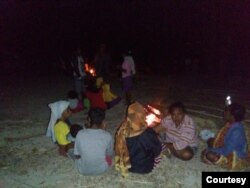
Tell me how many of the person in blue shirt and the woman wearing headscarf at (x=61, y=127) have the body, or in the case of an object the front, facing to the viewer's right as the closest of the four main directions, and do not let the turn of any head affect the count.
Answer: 1

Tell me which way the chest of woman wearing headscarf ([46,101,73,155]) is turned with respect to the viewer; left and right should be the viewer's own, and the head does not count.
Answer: facing to the right of the viewer

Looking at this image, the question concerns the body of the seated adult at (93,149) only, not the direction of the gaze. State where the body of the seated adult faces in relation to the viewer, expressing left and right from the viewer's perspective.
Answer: facing away from the viewer

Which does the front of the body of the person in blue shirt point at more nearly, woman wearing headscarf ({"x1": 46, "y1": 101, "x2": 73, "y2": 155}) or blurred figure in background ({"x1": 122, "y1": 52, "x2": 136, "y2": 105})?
the woman wearing headscarf

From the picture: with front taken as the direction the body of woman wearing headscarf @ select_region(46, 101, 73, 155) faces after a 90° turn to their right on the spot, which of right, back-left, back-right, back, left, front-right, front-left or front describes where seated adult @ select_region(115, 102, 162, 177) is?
front-left

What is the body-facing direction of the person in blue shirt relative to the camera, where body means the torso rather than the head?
to the viewer's left

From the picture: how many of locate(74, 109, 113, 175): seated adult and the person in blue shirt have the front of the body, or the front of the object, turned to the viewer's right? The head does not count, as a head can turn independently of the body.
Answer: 0

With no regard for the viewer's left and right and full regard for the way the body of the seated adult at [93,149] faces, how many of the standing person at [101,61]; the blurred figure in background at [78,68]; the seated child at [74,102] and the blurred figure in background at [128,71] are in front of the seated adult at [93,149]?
4

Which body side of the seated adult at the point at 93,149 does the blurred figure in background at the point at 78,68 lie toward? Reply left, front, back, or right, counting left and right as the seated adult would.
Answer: front

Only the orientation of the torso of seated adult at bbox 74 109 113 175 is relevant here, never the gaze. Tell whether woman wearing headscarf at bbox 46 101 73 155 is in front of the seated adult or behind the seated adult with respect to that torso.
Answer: in front

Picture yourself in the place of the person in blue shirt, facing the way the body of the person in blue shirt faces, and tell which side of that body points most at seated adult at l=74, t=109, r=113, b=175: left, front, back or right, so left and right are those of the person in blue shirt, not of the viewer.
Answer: front

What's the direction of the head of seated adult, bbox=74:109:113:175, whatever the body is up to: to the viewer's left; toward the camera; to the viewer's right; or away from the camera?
away from the camera

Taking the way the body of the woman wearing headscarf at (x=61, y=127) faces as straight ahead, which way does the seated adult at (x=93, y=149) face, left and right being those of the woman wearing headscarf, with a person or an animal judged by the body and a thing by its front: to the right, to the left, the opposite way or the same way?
to the left

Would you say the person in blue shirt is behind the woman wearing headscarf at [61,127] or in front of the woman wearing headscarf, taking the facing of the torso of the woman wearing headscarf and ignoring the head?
in front

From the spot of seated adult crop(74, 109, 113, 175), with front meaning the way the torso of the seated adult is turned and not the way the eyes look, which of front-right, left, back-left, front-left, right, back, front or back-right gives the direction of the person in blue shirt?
right

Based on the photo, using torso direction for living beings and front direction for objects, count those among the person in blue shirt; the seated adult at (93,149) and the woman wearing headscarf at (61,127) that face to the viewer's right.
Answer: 1
